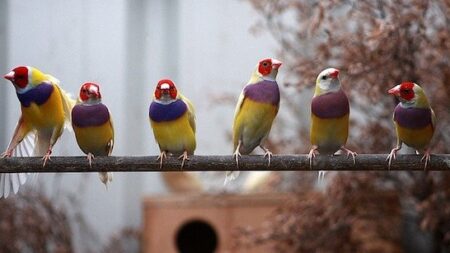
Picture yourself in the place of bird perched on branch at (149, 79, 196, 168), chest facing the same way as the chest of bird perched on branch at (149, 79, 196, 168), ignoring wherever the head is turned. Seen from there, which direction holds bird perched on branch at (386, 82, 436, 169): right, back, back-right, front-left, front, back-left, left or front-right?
left

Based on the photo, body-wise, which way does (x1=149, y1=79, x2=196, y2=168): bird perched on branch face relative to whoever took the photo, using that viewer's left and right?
facing the viewer

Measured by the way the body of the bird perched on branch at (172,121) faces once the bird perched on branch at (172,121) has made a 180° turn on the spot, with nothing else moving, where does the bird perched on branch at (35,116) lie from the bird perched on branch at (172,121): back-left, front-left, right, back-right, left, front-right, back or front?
left

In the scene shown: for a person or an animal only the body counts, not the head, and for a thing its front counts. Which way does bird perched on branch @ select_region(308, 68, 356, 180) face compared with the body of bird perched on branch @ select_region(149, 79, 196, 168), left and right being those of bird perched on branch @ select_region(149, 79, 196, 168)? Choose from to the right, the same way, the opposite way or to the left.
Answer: the same way

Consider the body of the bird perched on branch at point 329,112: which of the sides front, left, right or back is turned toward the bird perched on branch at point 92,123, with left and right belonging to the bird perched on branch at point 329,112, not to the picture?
right

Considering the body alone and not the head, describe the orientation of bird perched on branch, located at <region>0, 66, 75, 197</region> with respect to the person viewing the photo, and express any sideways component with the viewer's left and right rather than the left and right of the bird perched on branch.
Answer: facing the viewer and to the left of the viewer

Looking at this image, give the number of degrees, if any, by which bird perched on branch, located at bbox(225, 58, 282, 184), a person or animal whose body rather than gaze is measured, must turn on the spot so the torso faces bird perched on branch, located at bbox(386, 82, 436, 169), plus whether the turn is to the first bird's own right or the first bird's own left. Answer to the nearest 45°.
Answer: approximately 45° to the first bird's own left

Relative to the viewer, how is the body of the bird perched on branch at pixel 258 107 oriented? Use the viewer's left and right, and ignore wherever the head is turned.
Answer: facing the viewer and to the right of the viewer

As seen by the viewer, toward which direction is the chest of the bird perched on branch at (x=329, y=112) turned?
toward the camera
